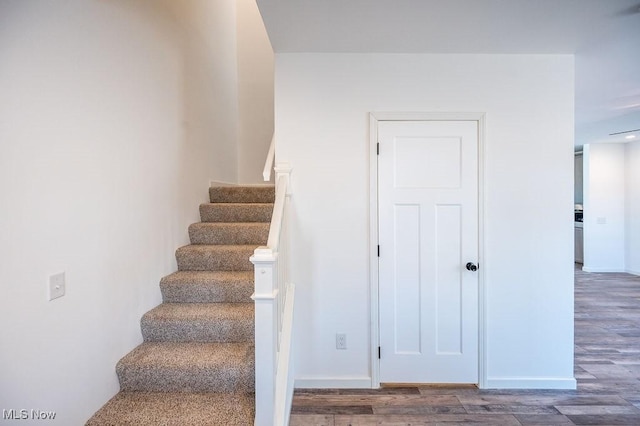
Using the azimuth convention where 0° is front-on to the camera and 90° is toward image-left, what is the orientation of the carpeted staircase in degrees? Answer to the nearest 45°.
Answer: approximately 0°

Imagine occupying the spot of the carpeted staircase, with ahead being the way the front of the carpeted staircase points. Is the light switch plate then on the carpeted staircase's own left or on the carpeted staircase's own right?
on the carpeted staircase's own right

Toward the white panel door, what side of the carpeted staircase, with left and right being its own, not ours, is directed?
left

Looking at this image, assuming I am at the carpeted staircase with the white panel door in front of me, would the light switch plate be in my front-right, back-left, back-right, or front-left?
back-right
